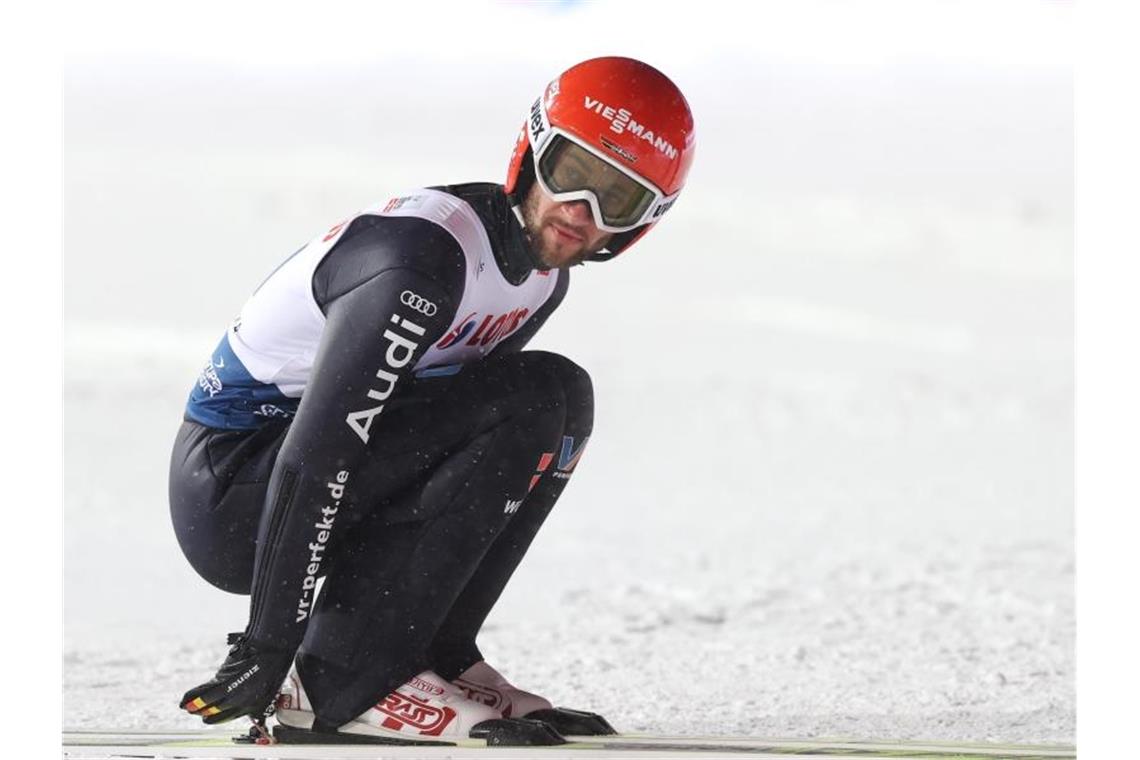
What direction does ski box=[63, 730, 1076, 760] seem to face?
to the viewer's right
